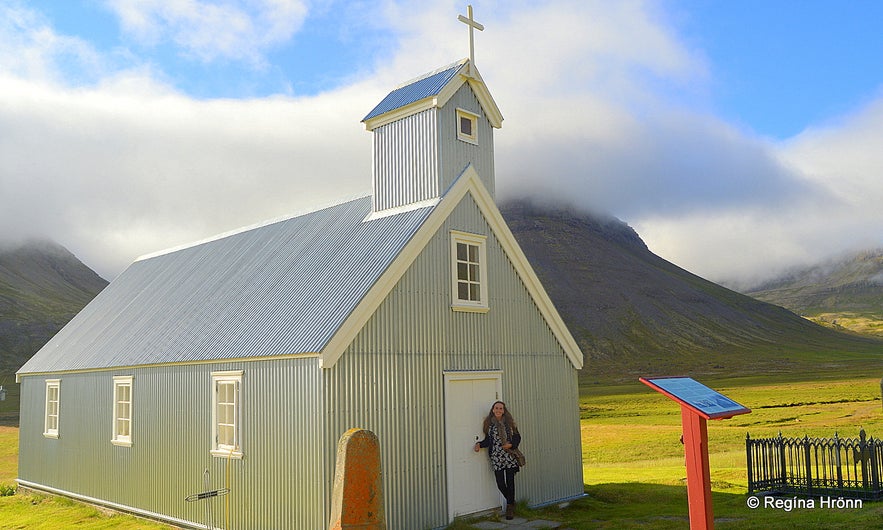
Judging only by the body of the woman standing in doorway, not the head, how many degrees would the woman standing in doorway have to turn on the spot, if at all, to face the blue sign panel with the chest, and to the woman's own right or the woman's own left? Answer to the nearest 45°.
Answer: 0° — they already face it

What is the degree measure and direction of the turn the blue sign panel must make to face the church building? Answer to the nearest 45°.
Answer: approximately 180°

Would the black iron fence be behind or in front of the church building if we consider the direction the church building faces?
in front

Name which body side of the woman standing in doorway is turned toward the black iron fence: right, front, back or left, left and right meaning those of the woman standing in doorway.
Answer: left

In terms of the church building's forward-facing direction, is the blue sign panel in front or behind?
in front

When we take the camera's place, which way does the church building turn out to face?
facing the viewer and to the right of the viewer

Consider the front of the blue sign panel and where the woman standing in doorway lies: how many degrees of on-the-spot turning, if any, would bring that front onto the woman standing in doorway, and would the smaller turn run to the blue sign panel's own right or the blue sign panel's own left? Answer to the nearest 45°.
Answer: approximately 180°

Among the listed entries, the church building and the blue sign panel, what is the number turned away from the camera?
0
